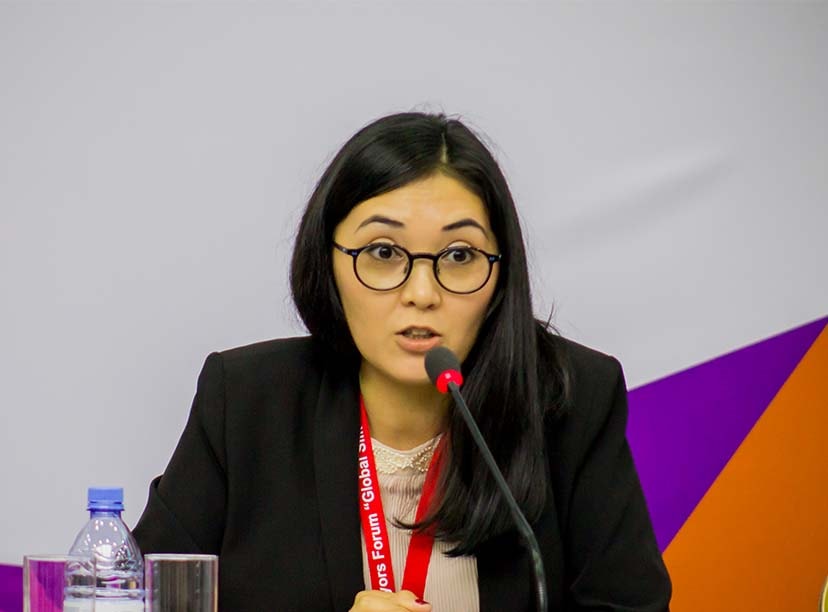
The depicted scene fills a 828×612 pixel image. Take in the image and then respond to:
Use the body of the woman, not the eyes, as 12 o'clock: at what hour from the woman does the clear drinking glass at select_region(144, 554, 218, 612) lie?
The clear drinking glass is roughly at 1 o'clock from the woman.

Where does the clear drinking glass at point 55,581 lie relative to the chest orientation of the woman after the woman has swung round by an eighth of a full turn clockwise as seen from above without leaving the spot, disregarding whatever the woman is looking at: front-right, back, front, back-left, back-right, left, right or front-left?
front

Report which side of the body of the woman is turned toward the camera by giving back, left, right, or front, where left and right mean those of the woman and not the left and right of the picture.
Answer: front

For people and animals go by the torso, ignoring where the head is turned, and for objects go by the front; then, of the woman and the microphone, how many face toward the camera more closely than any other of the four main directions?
1

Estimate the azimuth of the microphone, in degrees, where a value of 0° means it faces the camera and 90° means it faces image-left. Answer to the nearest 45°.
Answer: approximately 135°

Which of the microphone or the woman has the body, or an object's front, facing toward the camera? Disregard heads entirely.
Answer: the woman

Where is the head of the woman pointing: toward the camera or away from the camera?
toward the camera

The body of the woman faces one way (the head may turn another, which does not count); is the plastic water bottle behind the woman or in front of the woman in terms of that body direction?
in front
